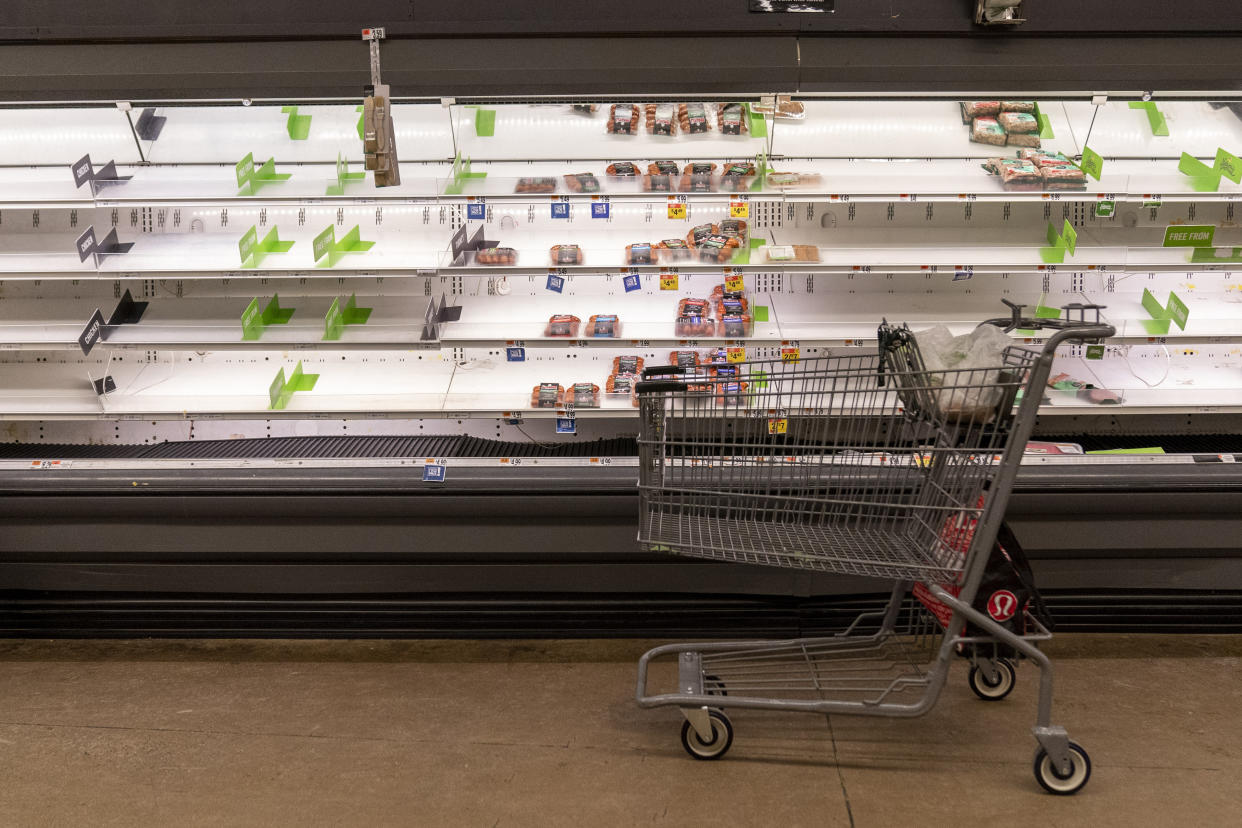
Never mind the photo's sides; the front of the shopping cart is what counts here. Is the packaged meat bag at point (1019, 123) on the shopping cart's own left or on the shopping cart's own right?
on the shopping cart's own right

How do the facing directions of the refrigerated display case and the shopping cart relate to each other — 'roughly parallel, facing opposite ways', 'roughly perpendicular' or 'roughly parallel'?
roughly perpendicular

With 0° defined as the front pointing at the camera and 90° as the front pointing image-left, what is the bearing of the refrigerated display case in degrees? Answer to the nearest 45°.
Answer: approximately 0°

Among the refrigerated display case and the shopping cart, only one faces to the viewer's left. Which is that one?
the shopping cart

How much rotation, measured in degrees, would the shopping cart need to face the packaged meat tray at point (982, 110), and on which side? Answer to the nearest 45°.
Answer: approximately 90° to its right

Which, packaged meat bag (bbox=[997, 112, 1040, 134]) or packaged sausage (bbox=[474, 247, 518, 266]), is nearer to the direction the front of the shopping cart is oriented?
the packaged sausage

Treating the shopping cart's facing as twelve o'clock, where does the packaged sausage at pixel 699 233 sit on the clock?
The packaged sausage is roughly at 2 o'clock from the shopping cart.

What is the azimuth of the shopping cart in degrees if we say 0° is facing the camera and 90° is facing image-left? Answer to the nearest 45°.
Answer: approximately 90°

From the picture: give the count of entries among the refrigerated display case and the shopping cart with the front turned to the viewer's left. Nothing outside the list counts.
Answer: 1
